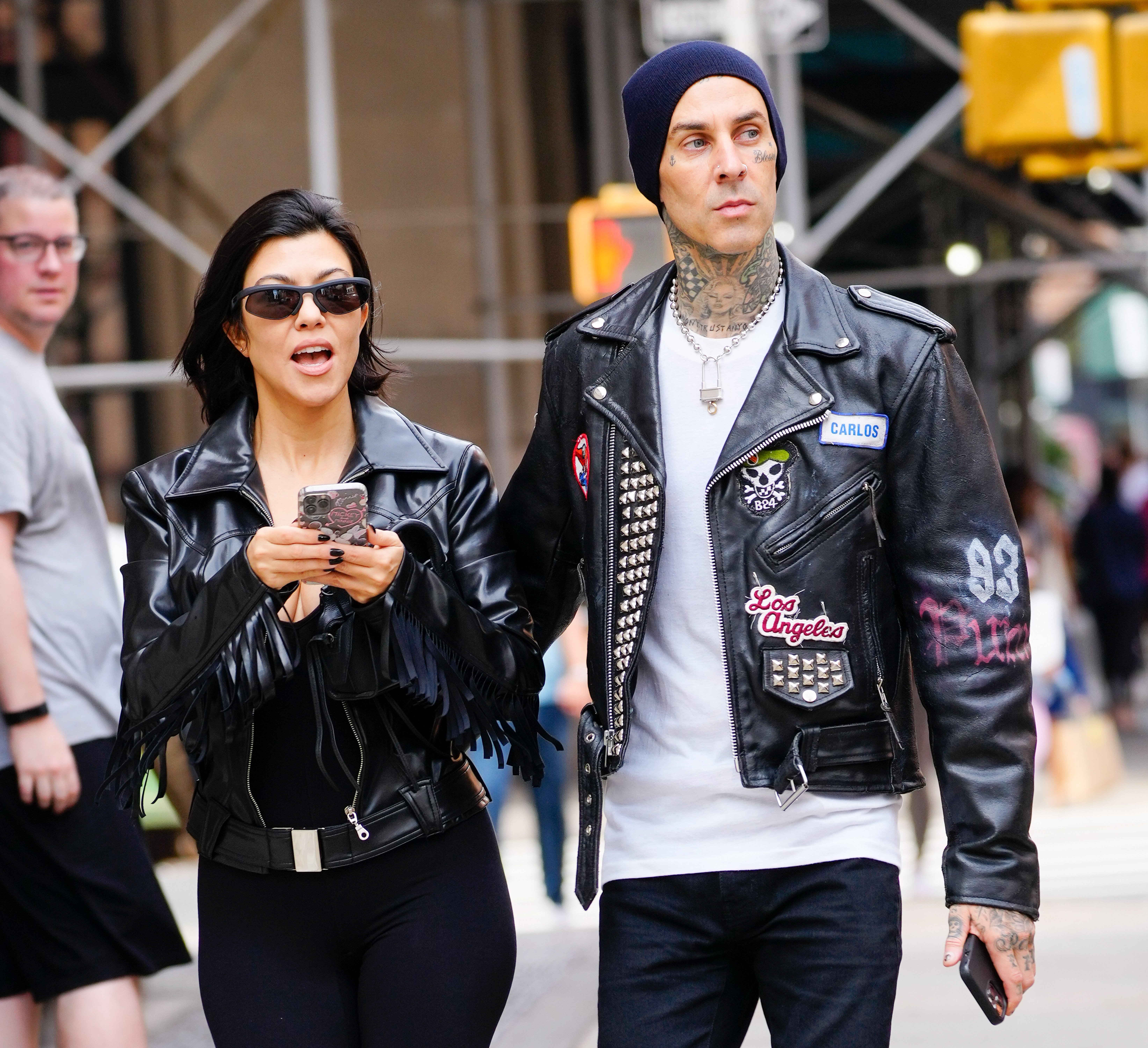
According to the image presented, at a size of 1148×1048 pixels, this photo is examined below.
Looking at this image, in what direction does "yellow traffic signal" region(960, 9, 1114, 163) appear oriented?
away from the camera

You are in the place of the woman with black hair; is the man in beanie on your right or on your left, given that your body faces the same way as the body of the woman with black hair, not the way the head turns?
on your left

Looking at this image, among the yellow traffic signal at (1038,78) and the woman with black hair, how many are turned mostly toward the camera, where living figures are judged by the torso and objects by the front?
1

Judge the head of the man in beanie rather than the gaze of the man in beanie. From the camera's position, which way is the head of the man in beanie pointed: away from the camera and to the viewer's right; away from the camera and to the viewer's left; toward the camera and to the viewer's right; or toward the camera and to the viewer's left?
toward the camera and to the viewer's right

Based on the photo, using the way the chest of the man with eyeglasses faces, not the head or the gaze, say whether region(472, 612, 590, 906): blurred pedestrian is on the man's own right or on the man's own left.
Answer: on the man's own left

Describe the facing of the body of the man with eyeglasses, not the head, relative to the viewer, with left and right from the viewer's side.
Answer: facing to the right of the viewer

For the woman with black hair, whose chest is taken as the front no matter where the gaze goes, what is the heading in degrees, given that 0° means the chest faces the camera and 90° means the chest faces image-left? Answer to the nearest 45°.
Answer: approximately 0°
